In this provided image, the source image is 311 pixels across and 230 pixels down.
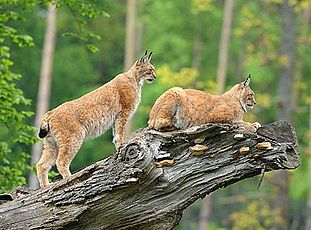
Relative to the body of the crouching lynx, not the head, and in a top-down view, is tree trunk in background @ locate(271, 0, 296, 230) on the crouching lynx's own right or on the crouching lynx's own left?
on the crouching lynx's own left

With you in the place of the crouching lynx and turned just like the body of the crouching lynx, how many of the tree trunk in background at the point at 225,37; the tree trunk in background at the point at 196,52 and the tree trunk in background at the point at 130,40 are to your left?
3

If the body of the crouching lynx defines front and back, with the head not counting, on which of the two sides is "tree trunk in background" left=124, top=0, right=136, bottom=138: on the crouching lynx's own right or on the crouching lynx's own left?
on the crouching lynx's own left

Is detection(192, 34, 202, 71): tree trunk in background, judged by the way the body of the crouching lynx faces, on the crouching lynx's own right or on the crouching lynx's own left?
on the crouching lynx's own left

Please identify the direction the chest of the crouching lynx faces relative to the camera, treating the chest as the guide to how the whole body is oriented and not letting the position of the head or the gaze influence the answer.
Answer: to the viewer's right

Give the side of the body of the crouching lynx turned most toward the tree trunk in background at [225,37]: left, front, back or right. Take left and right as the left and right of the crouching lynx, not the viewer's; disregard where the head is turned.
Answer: left

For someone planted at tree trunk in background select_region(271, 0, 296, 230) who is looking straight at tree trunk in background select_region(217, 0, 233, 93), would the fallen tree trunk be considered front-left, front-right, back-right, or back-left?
back-left

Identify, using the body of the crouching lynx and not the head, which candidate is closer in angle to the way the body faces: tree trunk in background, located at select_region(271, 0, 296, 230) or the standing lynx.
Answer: the tree trunk in background
